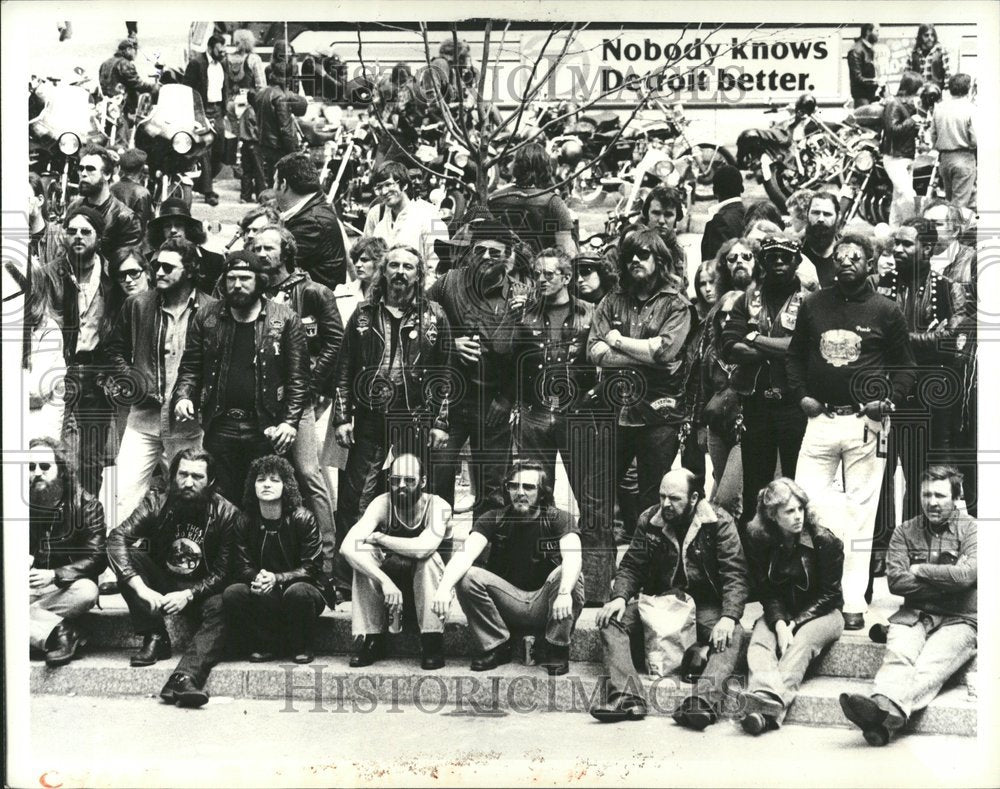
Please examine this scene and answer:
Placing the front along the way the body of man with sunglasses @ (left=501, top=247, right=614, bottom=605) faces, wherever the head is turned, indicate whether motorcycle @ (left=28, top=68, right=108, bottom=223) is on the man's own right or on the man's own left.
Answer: on the man's own right

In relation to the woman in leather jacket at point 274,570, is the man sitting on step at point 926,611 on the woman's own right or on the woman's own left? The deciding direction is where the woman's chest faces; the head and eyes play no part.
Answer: on the woman's own left

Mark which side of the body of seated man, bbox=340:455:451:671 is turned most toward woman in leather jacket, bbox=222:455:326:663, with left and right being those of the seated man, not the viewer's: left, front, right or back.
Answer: right

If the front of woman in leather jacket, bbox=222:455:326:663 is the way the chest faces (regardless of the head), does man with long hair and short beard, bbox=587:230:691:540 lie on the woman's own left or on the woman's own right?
on the woman's own left

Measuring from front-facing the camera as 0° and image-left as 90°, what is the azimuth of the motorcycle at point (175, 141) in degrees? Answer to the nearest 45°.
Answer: approximately 0°

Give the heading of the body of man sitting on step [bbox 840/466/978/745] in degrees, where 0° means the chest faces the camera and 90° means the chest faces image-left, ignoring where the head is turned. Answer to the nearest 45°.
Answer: approximately 45°

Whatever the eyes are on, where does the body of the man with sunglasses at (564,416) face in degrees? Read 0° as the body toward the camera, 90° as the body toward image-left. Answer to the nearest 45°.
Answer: approximately 0°
